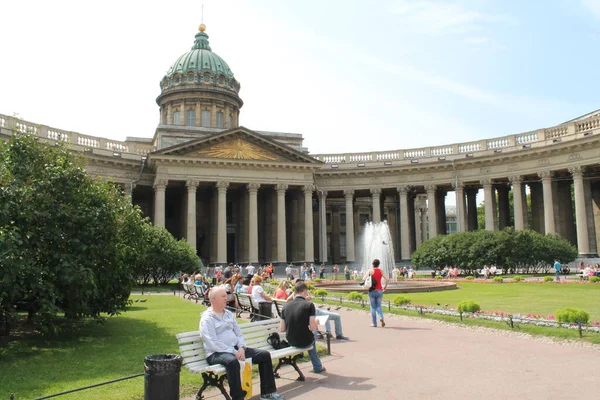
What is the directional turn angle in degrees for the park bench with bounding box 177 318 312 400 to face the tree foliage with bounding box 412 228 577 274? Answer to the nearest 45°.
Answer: approximately 90° to its left

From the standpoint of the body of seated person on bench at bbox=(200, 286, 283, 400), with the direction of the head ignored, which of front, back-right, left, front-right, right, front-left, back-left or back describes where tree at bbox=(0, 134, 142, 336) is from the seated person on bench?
back

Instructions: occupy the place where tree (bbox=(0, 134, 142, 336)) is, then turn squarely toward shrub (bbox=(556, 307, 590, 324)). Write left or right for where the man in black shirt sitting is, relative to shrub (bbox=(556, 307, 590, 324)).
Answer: right

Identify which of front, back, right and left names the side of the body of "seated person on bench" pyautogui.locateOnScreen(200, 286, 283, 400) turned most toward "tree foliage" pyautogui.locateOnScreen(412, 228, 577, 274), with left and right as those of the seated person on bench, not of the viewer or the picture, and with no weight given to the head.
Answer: left

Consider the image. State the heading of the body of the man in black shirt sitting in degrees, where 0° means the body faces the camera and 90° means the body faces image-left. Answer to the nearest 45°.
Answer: approximately 225°

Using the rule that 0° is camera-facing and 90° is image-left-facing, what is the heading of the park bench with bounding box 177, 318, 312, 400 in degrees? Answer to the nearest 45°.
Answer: approximately 315°
